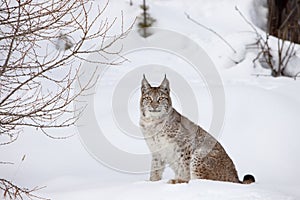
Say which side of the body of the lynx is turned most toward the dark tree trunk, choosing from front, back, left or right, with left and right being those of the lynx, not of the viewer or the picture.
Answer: back

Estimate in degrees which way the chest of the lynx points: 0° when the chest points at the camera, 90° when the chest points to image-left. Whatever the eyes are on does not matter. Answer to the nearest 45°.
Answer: approximately 45°
